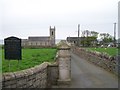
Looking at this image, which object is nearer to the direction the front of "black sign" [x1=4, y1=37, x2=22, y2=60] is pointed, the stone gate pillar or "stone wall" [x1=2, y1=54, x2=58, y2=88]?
the stone wall

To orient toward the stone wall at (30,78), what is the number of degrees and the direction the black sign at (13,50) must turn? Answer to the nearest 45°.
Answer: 0° — it already faces it

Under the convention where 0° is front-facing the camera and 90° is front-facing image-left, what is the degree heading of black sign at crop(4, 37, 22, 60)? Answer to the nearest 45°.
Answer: approximately 0°
